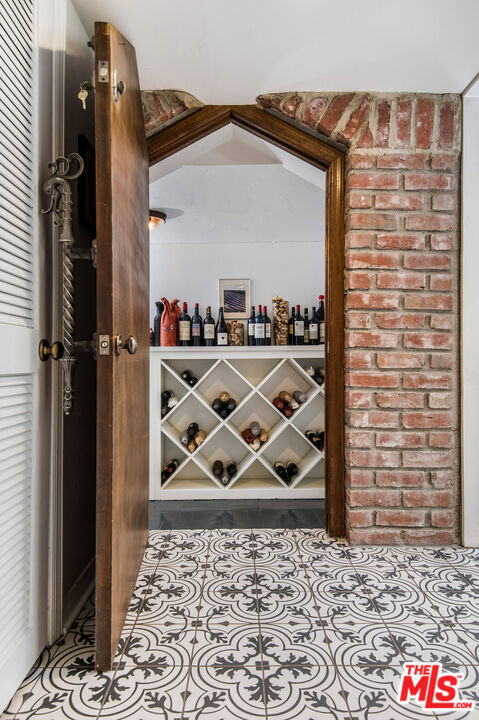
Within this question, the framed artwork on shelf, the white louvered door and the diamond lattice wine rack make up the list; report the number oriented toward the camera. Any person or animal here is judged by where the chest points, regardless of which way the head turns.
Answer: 2

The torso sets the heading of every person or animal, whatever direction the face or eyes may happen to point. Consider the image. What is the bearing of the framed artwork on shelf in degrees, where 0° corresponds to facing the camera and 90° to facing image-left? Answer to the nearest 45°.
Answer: approximately 0°

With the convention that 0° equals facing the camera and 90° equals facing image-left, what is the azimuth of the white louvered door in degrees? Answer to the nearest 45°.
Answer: approximately 270°

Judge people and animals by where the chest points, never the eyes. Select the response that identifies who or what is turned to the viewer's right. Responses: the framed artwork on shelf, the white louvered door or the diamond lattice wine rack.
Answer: the white louvered door

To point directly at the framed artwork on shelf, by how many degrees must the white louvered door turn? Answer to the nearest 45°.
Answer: approximately 45° to its left
